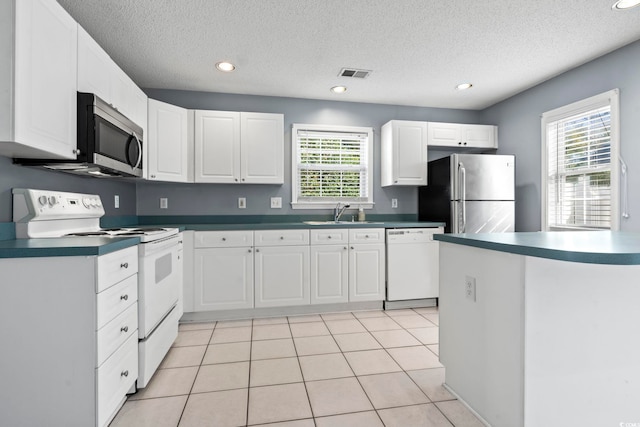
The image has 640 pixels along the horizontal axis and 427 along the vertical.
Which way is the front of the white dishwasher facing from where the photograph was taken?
facing the viewer

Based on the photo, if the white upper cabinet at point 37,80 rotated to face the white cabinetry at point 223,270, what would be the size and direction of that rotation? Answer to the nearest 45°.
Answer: approximately 90° to its left

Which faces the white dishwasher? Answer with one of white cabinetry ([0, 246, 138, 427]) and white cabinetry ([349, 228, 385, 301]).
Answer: white cabinetry ([0, 246, 138, 427])

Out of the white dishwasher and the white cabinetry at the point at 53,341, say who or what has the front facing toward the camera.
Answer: the white dishwasher

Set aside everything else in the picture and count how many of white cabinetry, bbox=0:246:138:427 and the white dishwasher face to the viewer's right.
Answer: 1

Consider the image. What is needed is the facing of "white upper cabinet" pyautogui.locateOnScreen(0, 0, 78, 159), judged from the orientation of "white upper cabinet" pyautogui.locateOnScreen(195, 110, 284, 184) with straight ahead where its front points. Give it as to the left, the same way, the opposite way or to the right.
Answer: to the left

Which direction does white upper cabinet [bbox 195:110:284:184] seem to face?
toward the camera

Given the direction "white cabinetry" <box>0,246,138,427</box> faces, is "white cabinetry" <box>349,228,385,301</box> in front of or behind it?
in front

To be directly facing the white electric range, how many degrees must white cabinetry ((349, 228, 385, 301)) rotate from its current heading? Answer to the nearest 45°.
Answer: approximately 45° to its right

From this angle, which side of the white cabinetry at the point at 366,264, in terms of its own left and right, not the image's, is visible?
front

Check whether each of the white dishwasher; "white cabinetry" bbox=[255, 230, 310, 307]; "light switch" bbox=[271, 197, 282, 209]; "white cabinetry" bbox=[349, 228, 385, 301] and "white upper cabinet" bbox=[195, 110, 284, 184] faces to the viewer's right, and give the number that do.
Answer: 0

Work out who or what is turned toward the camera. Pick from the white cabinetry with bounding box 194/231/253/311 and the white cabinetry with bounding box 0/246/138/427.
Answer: the white cabinetry with bounding box 194/231/253/311

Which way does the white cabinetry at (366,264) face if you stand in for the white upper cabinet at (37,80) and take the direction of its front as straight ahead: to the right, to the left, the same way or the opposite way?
to the right

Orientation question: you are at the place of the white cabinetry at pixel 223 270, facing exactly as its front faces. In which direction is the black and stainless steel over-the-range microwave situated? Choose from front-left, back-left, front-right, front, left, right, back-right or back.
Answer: front-right

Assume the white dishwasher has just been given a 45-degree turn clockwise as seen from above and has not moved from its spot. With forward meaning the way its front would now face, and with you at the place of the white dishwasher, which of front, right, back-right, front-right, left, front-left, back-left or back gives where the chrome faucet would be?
front-right

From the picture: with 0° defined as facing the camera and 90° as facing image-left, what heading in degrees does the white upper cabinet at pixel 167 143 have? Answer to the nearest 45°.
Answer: approximately 315°

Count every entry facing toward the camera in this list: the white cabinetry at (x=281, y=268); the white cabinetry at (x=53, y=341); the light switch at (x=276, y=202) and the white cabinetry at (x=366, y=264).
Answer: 3
